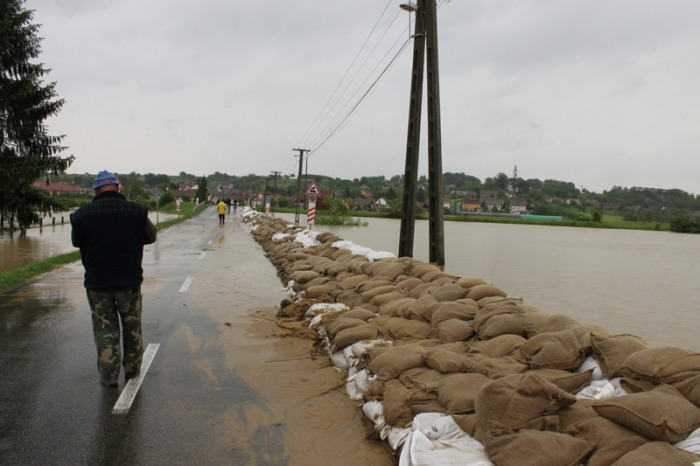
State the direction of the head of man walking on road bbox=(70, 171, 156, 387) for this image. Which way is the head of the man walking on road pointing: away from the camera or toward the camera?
away from the camera

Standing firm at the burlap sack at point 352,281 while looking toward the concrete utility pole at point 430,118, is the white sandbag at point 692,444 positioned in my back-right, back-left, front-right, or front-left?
back-right

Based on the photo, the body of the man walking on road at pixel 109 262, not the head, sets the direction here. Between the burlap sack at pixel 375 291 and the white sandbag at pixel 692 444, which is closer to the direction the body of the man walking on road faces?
the burlap sack

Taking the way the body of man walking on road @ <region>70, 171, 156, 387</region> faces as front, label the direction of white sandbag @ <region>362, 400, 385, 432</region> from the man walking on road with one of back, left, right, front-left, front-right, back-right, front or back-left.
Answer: back-right

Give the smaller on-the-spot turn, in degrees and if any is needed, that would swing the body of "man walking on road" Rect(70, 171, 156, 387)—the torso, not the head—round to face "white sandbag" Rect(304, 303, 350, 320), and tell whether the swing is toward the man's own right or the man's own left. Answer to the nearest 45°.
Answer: approximately 45° to the man's own right

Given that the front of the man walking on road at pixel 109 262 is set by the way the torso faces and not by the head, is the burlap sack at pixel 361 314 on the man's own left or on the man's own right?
on the man's own right

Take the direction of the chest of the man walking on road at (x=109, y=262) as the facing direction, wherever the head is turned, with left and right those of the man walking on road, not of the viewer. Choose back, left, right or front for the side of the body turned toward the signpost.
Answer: front

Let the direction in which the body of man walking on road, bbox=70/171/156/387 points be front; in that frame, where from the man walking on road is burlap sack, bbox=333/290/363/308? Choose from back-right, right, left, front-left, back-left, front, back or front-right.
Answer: front-right

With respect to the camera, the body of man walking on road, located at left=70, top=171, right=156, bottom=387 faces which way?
away from the camera

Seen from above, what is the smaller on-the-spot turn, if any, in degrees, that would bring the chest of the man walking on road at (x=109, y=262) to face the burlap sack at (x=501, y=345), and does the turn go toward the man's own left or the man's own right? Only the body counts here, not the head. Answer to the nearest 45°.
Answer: approximately 135° to the man's own right

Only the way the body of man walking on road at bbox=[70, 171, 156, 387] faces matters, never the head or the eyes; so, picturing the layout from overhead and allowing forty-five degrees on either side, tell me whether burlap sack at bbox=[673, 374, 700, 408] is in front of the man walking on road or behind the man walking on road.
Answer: behind

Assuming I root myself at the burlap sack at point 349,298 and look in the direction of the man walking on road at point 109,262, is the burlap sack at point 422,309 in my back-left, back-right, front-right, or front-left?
front-left

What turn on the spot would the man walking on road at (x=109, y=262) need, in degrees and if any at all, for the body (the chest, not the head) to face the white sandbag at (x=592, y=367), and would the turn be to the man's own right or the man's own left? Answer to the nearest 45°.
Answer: approximately 135° to the man's own right

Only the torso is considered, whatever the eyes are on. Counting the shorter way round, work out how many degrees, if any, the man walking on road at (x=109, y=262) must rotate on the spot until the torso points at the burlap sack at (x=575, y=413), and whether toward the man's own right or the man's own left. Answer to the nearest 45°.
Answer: approximately 135° to the man's own right

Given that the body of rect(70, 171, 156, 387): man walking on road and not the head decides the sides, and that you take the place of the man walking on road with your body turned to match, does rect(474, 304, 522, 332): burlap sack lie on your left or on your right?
on your right

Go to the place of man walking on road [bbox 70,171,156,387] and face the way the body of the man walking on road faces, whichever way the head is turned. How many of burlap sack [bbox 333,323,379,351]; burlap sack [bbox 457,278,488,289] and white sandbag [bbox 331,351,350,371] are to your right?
3

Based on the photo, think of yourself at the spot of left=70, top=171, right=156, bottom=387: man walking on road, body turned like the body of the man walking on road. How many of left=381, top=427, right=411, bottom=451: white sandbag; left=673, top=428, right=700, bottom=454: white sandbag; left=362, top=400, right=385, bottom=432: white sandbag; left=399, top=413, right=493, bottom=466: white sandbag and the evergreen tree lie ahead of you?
1

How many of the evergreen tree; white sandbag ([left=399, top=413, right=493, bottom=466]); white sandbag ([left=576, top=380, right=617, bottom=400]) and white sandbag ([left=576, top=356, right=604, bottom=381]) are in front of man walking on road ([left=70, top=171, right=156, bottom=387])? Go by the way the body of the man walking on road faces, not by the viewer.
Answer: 1
